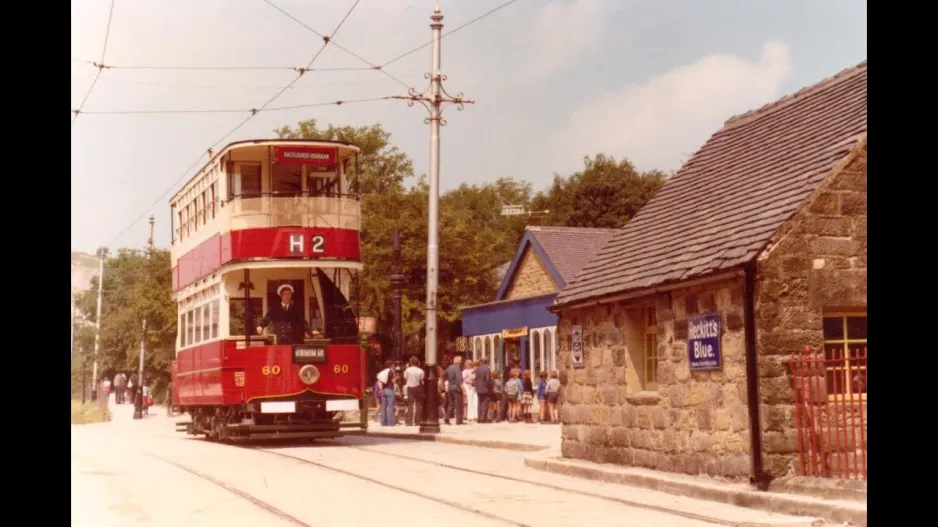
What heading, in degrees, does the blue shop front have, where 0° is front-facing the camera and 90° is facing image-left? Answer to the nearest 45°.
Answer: approximately 45°

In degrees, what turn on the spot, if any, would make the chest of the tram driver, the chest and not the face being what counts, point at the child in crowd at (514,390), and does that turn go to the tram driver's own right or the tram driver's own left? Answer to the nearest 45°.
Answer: approximately 135° to the tram driver's own left

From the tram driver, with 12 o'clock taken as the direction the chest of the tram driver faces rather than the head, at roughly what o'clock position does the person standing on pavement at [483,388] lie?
The person standing on pavement is roughly at 7 o'clock from the tram driver.

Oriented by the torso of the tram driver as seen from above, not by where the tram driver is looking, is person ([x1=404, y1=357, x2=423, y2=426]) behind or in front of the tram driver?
behind

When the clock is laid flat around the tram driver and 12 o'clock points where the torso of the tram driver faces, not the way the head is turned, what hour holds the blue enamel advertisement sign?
The blue enamel advertisement sign is roughly at 11 o'clock from the tram driver.

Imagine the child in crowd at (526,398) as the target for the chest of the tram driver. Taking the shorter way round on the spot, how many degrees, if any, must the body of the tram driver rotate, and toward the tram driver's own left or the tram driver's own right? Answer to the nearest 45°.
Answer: approximately 135° to the tram driver's own left

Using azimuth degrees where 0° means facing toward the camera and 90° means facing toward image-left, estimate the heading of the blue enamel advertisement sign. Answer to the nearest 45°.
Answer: approximately 45°

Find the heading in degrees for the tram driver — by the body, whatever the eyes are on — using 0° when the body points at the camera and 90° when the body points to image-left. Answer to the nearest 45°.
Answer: approximately 0°

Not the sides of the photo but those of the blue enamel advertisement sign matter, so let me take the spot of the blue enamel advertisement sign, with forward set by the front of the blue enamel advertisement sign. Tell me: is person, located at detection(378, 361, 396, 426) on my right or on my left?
on my right
